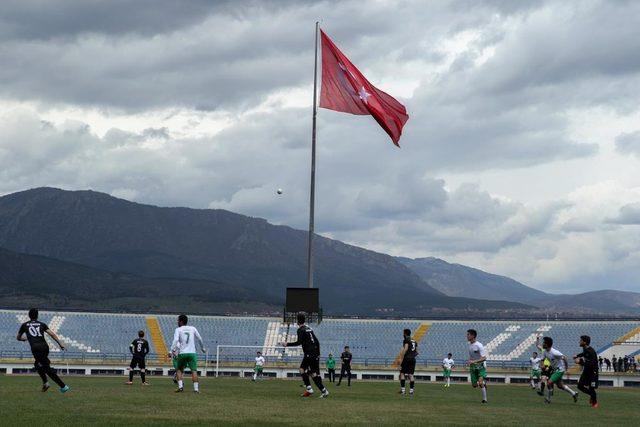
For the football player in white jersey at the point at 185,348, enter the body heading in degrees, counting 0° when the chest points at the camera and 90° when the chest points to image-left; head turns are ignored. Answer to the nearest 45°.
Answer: approximately 180°

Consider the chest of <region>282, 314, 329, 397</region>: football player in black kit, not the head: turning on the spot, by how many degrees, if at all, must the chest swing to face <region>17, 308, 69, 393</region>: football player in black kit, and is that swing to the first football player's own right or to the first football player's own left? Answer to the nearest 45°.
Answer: approximately 45° to the first football player's own left

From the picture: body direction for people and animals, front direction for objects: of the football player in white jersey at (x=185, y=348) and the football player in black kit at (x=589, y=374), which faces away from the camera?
the football player in white jersey

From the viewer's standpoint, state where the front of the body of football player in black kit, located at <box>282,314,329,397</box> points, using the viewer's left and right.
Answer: facing away from the viewer and to the left of the viewer

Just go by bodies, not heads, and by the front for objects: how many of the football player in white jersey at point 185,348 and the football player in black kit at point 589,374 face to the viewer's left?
1

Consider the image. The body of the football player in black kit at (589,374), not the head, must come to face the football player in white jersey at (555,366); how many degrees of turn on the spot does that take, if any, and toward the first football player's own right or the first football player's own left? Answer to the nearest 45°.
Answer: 0° — they already face them

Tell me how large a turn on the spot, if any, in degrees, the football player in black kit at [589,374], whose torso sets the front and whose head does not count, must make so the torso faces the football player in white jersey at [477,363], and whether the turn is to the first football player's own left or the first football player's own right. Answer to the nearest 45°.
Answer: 0° — they already face them

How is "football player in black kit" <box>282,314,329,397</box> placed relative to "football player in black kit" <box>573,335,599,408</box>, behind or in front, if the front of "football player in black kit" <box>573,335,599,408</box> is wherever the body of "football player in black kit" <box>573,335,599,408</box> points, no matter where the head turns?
in front

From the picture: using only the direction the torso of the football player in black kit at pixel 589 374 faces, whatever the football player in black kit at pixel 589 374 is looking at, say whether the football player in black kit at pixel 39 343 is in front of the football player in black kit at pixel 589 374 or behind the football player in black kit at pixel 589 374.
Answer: in front

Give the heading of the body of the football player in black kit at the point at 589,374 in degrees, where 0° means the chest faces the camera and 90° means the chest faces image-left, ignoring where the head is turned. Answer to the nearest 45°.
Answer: approximately 90°

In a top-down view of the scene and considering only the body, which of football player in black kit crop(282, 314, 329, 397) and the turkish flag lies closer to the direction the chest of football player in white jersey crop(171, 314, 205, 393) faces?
the turkish flag

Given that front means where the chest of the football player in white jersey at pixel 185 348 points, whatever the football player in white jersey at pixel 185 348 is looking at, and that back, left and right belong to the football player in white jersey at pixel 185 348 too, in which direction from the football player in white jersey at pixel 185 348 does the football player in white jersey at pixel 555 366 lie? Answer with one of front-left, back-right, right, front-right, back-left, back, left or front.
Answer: right

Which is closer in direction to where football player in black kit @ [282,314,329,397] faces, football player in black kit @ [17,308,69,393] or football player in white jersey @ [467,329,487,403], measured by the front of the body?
the football player in black kit

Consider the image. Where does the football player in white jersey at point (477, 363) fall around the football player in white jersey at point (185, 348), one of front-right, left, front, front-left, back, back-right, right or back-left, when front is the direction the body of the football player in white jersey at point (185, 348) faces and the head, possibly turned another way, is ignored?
right

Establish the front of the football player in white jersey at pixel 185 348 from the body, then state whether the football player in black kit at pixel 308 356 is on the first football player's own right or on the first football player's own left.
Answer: on the first football player's own right
